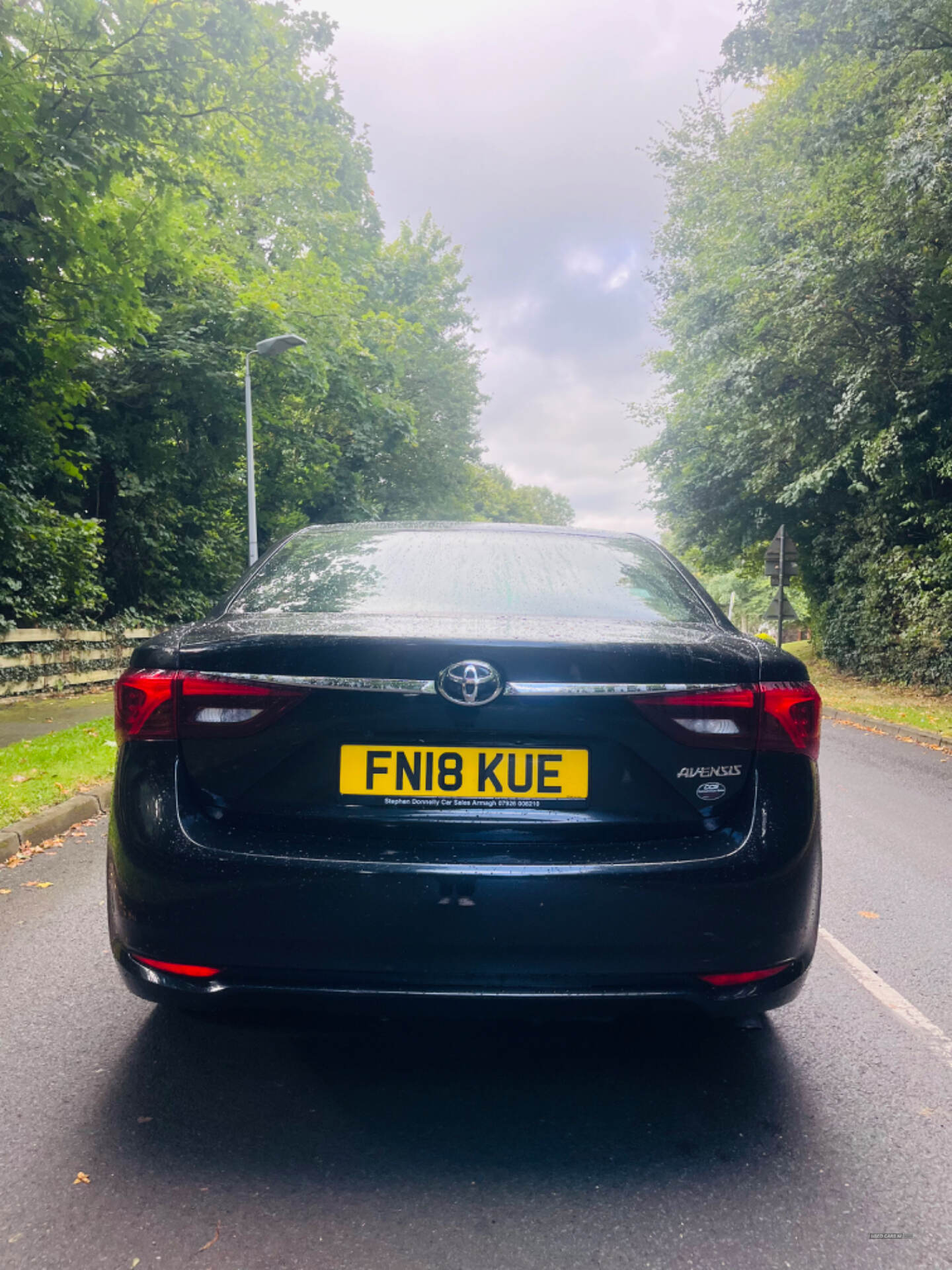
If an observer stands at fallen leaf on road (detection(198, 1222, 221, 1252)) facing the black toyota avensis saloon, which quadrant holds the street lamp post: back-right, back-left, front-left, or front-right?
front-left

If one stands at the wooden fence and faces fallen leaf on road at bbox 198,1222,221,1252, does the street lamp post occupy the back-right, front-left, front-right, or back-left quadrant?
back-left

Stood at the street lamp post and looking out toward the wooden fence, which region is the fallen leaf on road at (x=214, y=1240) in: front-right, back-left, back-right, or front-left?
front-left

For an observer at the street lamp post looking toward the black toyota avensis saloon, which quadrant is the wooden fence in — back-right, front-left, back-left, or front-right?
front-right

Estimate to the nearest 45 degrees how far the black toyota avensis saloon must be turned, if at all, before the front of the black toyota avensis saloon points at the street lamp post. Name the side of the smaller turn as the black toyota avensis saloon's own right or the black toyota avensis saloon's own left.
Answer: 0° — it already faces it

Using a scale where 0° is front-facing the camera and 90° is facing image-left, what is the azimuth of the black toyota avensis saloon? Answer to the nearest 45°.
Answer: approximately 180°

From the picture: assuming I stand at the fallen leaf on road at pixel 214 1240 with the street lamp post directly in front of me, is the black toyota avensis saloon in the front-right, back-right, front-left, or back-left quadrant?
front-right

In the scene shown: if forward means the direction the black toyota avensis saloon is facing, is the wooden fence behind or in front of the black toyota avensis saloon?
in front

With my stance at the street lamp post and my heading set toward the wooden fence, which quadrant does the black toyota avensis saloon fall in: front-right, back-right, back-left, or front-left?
front-left
